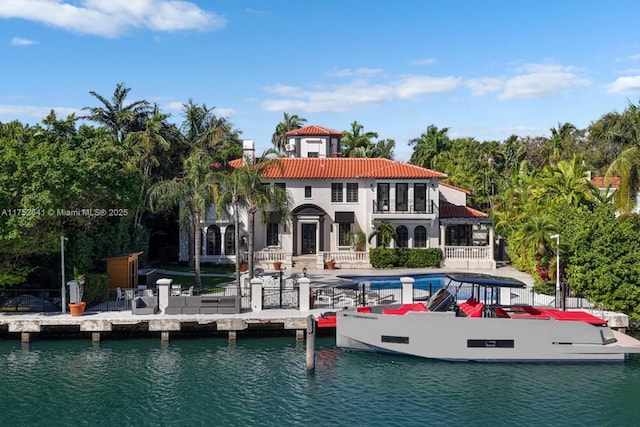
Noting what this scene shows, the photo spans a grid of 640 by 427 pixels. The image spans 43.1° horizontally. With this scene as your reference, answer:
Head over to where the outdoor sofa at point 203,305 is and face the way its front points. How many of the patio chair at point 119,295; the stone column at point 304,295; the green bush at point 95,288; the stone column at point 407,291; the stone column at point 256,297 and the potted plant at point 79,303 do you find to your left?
3

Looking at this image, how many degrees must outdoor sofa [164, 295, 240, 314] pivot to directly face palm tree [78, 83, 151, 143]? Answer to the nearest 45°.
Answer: approximately 180°

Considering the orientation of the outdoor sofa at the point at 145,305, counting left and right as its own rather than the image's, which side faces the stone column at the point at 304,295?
left

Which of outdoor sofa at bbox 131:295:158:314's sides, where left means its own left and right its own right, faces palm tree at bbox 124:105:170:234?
back

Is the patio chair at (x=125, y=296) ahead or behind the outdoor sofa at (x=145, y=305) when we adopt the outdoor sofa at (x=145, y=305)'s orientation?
behind

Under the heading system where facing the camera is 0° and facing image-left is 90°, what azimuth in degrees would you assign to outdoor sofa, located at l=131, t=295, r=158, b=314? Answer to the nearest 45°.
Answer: approximately 0°

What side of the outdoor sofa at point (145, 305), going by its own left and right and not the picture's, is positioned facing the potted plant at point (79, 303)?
right
